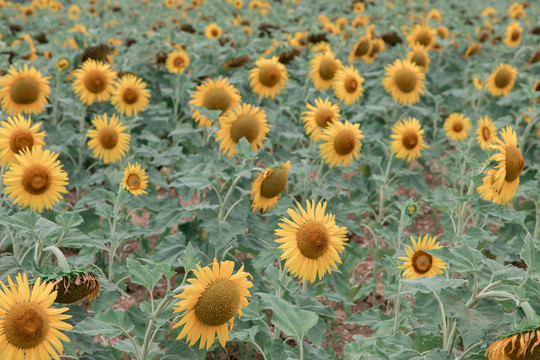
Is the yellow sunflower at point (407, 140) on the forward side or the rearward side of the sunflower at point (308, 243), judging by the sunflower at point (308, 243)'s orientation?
on the rearward side

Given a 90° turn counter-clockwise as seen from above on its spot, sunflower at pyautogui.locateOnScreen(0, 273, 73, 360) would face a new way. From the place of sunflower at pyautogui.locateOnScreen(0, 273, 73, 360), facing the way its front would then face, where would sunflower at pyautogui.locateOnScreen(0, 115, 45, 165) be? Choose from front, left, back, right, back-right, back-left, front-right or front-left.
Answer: left

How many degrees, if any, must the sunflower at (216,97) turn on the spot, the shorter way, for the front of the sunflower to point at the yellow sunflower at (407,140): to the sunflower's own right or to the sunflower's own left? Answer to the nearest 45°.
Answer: approximately 90° to the sunflower's own left

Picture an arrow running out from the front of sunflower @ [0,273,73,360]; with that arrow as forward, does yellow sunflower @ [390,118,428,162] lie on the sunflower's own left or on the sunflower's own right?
on the sunflower's own left

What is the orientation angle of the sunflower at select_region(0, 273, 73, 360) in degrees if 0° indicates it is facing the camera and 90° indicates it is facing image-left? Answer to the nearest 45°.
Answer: approximately 0°

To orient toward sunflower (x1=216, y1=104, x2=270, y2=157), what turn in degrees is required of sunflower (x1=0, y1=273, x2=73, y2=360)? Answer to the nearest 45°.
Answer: approximately 135° to its left

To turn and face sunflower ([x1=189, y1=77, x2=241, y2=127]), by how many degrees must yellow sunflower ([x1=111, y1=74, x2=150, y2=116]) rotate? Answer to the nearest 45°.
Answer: approximately 45° to its left

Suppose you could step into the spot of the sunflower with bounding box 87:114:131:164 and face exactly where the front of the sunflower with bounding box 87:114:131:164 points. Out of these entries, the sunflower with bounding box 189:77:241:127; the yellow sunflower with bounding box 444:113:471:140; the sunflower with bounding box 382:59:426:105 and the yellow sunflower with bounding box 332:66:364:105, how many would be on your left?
4

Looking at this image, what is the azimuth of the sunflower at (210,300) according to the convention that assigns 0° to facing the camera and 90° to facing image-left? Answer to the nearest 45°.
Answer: approximately 315°

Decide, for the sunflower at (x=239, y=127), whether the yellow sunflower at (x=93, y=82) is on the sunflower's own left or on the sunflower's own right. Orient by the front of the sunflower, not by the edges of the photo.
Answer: on the sunflower's own right
